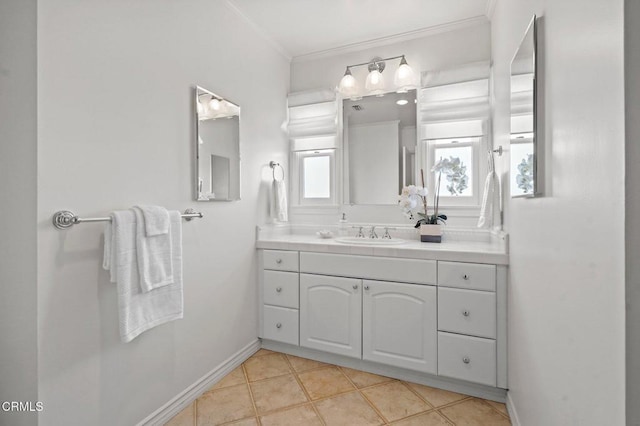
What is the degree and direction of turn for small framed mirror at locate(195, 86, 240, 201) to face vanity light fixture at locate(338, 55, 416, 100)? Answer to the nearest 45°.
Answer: approximately 45° to its left

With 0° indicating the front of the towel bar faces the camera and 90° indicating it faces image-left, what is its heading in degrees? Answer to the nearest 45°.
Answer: approximately 315°

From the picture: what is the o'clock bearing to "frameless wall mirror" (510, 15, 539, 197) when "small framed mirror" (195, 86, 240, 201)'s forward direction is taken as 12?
The frameless wall mirror is roughly at 12 o'clock from the small framed mirror.

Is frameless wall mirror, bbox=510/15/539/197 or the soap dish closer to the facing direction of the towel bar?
the frameless wall mirror

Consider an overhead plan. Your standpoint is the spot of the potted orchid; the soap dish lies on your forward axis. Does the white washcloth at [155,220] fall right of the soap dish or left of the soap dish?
left

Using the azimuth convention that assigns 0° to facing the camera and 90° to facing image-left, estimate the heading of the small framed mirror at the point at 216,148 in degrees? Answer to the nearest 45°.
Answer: approximately 315°

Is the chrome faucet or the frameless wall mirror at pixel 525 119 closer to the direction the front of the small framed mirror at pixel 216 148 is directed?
the frameless wall mirror

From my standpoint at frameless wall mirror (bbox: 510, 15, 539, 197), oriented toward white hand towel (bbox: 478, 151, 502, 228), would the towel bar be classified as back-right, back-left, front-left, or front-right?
back-left

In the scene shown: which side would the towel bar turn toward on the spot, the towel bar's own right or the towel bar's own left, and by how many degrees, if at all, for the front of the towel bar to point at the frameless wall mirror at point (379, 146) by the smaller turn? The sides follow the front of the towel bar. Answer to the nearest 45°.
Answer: approximately 45° to the towel bar's own left
